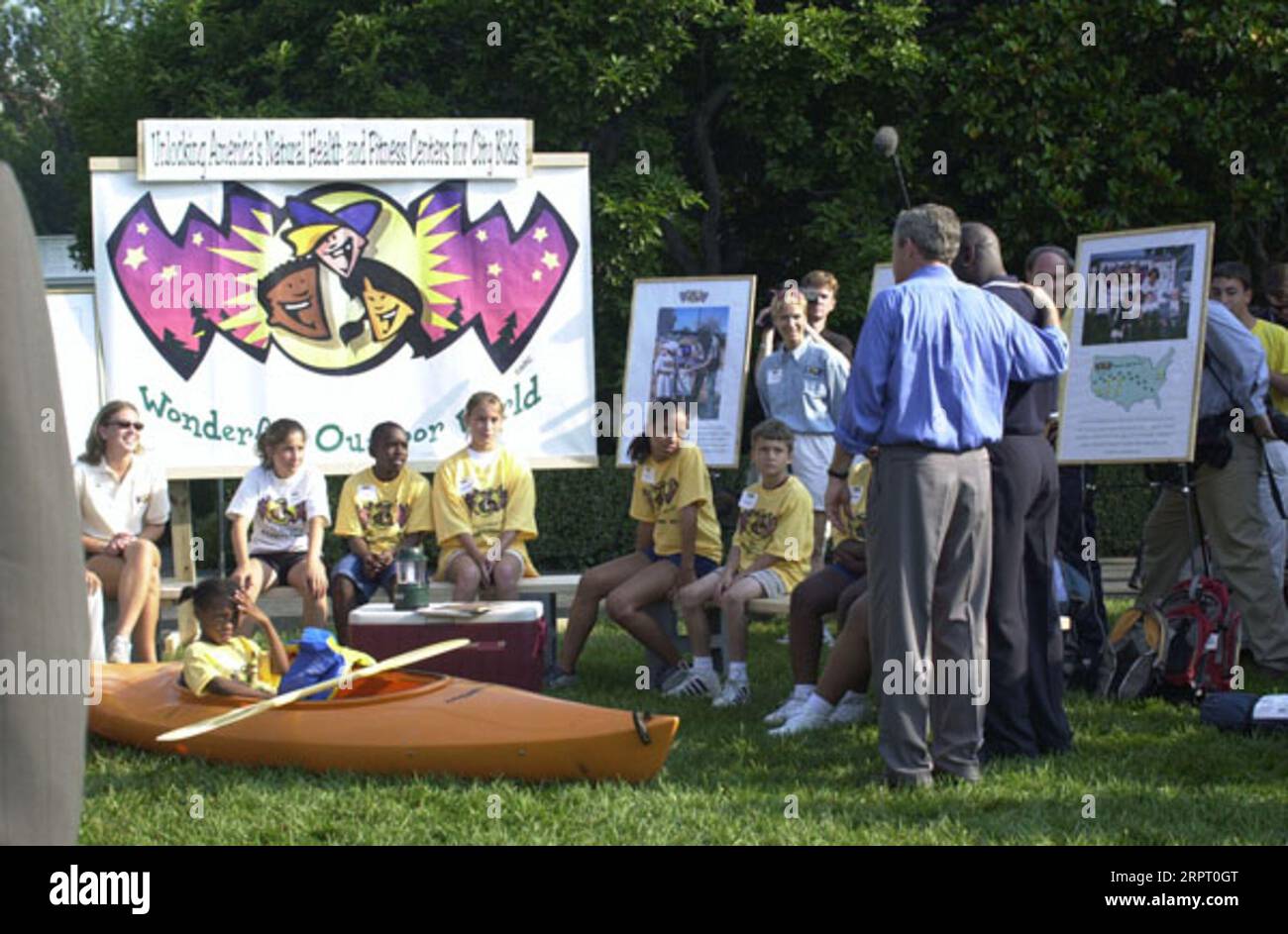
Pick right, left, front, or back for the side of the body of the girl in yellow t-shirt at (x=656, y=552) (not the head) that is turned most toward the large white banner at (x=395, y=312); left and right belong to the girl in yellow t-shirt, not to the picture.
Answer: right

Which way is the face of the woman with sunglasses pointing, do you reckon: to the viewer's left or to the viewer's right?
to the viewer's right

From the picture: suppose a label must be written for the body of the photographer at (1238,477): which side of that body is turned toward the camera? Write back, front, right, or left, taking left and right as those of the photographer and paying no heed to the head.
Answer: left

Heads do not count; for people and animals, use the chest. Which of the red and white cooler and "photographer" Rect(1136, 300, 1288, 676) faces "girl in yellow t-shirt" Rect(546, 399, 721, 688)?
the photographer

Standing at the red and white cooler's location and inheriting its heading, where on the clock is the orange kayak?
The orange kayak is roughly at 12 o'clock from the red and white cooler.

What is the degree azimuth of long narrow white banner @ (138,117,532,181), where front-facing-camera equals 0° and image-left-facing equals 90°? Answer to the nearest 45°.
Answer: approximately 0°

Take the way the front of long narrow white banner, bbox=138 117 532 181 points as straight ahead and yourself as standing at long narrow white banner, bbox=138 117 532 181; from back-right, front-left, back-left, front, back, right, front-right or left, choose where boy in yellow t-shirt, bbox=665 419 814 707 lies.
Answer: front-left

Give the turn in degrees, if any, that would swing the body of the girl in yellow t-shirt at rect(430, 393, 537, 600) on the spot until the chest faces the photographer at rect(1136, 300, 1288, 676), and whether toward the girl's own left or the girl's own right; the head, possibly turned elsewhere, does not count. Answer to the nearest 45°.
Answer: approximately 90° to the girl's own left
